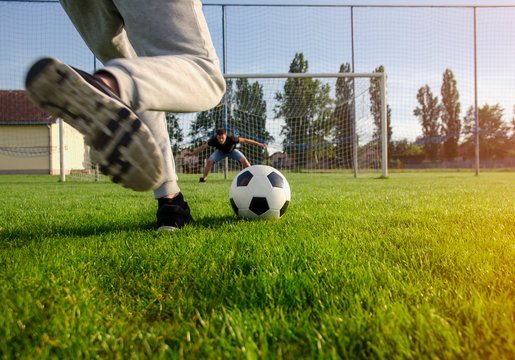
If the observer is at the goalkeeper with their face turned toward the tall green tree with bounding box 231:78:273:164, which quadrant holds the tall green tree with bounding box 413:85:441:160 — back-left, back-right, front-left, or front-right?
front-right

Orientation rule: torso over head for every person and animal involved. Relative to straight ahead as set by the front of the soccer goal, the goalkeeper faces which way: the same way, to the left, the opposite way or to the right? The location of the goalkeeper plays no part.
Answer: the same way

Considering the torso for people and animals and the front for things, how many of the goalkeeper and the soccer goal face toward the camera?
2

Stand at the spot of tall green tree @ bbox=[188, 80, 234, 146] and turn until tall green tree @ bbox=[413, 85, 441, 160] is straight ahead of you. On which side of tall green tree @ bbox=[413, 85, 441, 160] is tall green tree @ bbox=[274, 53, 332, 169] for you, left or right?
right

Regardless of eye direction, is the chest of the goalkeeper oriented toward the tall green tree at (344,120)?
no

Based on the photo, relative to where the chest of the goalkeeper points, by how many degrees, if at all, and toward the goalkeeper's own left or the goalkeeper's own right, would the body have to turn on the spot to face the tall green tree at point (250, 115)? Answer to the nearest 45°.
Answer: approximately 180°

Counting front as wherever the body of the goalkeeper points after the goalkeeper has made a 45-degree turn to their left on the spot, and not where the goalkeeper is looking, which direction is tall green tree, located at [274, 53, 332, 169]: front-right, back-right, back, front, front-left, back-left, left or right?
left

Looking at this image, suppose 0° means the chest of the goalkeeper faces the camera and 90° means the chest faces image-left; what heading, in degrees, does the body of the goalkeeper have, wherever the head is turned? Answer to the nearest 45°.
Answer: approximately 0°

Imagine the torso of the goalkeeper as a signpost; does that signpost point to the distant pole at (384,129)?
no

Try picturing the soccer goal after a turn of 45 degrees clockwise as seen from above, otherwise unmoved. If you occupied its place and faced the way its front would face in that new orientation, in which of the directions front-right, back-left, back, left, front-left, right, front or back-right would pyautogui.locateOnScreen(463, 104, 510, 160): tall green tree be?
back

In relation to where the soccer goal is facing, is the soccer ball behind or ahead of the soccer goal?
ahead

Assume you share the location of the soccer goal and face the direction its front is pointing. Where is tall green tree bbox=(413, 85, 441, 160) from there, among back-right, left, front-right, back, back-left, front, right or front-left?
back-left

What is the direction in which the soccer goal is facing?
toward the camera

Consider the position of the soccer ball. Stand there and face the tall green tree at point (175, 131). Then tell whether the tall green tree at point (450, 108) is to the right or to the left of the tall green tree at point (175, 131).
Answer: right
